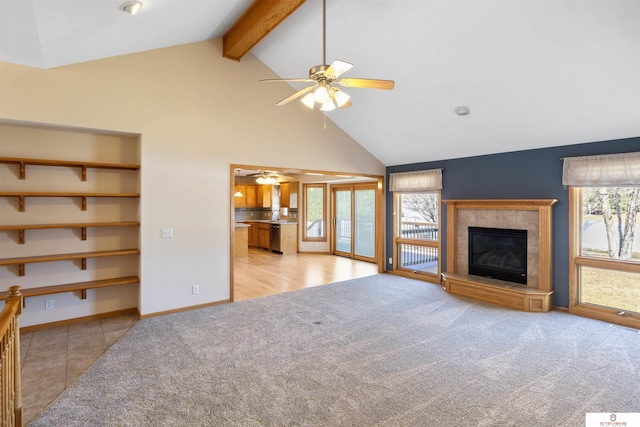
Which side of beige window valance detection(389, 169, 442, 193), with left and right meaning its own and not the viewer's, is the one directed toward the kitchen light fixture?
right

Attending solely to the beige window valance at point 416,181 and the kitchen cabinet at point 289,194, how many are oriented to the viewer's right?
0

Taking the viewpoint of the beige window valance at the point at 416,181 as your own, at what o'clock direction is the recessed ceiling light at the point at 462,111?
The recessed ceiling light is roughly at 10 o'clock from the beige window valance.

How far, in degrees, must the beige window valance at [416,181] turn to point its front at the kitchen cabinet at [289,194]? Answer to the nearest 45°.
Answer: approximately 90° to its right

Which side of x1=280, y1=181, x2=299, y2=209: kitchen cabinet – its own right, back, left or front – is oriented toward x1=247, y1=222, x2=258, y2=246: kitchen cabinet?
right

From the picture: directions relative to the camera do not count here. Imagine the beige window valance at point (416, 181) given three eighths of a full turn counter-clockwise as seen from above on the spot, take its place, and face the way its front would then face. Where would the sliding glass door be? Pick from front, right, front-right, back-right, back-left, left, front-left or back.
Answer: back-left

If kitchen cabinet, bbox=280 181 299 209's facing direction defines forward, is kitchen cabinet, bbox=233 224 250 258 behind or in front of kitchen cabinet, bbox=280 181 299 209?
in front

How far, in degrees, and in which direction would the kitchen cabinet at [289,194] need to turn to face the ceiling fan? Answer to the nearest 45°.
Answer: approximately 45° to its left

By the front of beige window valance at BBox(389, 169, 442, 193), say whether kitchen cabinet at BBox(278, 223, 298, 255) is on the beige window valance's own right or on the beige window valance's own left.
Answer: on the beige window valance's own right

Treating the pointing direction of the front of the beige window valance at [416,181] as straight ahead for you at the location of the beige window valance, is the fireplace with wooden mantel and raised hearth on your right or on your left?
on your left
